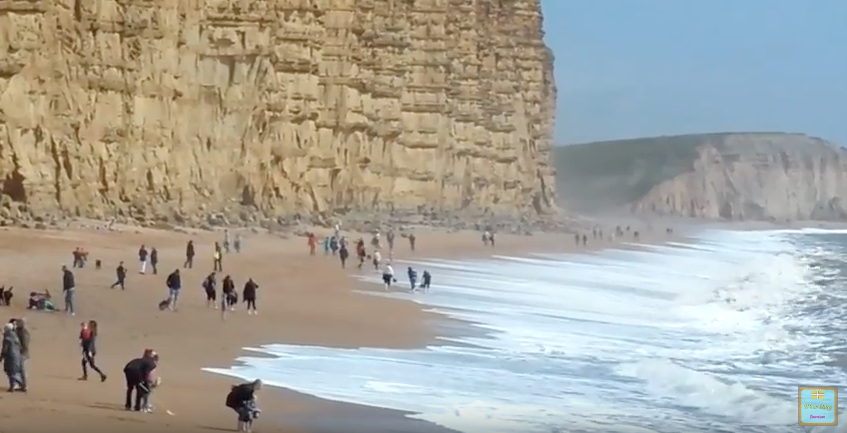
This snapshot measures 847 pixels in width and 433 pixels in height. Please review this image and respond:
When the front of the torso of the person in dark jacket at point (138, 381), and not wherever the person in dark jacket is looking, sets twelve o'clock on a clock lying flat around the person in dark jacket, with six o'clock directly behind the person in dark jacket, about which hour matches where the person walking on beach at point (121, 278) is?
The person walking on beach is roughly at 9 o'clock from the person in dark jacket.

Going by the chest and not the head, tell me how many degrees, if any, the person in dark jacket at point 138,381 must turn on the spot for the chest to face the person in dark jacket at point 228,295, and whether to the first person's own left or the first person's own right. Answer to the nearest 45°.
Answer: approximately 90° to the first person's own left

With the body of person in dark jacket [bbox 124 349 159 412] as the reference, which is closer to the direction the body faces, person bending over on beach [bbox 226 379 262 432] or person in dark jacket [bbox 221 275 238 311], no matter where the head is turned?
the person bending over on beach

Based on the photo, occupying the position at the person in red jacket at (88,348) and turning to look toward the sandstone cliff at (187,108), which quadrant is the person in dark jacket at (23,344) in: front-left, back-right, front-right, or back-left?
back-left

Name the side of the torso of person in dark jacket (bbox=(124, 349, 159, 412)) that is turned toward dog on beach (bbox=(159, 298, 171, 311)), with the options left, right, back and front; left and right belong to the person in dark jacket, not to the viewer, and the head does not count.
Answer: left

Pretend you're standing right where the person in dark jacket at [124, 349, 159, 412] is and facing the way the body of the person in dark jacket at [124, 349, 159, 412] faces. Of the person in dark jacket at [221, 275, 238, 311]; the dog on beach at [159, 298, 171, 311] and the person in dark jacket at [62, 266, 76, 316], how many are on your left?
3

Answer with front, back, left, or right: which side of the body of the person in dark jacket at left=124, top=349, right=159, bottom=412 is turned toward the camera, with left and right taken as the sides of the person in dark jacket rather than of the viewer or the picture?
right

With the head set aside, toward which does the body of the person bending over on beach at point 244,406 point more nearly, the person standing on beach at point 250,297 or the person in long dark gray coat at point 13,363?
the person standing on beach
